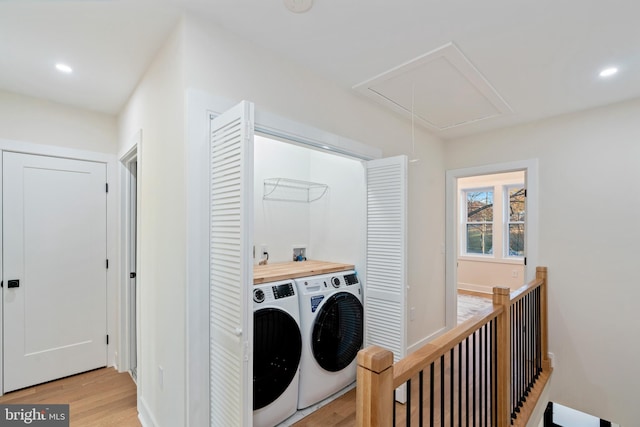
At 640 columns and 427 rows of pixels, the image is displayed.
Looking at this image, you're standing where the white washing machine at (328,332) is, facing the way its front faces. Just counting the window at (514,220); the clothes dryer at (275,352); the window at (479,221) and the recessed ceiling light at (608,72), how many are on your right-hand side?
1

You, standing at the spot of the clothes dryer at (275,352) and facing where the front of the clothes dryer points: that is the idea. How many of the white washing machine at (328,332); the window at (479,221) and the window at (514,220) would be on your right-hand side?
0

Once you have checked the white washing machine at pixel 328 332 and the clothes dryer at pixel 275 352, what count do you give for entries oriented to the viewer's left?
0

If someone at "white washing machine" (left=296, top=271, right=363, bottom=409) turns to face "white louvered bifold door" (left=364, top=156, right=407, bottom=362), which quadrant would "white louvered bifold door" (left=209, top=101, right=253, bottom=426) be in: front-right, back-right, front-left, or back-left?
back-right

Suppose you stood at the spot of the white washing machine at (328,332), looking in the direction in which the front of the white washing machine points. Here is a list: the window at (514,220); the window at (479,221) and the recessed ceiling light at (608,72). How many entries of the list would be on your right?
0

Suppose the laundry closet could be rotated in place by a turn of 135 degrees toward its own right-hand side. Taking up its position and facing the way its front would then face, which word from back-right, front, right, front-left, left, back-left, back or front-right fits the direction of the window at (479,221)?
back-right

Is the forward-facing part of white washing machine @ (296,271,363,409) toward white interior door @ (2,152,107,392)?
no

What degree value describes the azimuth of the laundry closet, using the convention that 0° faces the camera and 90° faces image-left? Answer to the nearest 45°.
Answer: approximately 315°

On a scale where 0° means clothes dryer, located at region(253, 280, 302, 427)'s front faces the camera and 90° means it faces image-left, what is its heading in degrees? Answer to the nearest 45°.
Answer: approximately 315°

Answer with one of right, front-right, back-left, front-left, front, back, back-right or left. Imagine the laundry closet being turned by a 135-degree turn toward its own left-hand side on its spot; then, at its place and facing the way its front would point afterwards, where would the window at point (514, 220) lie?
front-right

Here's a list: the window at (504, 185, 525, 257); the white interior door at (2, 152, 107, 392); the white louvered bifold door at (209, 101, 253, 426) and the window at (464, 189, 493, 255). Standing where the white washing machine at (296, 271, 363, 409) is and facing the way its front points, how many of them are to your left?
2

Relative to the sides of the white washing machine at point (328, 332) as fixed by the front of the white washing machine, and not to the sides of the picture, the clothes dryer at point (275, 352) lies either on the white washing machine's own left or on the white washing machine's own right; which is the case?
on the white washing machine's own right

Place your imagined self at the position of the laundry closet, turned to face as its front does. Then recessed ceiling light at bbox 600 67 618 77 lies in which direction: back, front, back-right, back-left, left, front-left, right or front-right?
front-left

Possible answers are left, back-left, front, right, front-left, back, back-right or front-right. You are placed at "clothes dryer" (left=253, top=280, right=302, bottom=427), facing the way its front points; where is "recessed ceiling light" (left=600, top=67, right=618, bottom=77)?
front-left

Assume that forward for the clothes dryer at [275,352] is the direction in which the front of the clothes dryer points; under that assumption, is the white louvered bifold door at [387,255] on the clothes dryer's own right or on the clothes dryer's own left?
on the clothes dryer's own left

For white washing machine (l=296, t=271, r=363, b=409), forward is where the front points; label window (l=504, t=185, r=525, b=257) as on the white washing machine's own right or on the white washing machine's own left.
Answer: on the white washing machine's own left

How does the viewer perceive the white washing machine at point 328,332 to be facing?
facing the viewer and to the right of the viewer

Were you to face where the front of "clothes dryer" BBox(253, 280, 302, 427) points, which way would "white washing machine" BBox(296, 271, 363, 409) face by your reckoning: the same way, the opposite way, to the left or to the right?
the same way
